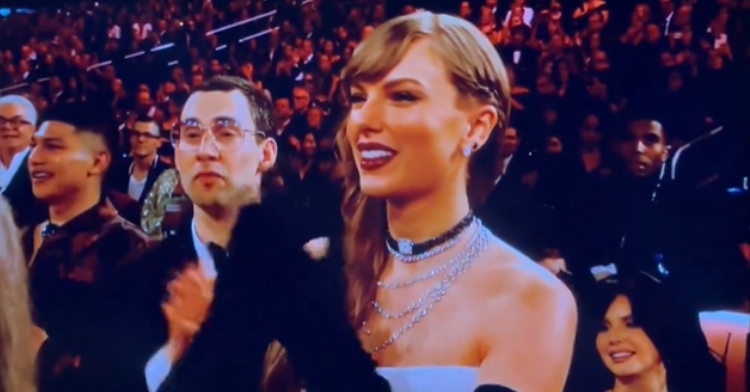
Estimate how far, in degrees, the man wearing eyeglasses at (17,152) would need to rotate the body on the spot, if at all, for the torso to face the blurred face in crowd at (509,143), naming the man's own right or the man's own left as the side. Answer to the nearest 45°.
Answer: approximately 90° to the man's own left

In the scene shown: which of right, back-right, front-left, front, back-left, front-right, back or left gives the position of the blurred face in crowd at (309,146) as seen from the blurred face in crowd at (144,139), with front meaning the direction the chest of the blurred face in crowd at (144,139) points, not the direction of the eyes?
left

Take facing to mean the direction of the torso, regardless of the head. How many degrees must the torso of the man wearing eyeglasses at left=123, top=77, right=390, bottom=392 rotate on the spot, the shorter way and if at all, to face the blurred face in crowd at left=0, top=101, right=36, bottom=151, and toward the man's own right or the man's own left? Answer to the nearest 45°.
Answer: approximately 90° to the man's own right

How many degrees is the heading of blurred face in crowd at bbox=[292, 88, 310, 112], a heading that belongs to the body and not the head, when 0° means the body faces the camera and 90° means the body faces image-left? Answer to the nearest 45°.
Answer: approximately 45°

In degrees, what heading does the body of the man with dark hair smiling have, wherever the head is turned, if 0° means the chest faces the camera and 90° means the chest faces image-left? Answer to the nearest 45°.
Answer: approximately 45°

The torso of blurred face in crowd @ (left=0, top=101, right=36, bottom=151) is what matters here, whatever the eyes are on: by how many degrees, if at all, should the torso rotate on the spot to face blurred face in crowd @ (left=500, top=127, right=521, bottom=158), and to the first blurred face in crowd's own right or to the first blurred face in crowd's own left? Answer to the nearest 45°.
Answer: approximately 90° to the first blurred face in crowd's own left

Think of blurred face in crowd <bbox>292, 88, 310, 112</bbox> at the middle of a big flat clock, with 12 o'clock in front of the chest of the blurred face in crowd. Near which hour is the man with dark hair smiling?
The man with dark hair smiling is roughly at 12 o'clock from the blurred face in crowd.

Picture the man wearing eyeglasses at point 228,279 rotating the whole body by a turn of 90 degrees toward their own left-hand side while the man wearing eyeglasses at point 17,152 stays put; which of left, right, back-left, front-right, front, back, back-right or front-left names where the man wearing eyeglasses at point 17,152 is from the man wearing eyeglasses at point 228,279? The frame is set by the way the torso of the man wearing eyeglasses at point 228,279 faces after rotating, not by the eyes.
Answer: back

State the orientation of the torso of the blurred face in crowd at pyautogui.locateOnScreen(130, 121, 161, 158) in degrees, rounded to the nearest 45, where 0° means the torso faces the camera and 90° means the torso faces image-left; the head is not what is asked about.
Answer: approximately 45°

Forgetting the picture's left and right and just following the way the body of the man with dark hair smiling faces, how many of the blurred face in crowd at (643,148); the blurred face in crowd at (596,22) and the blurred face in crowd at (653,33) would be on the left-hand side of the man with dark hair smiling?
3

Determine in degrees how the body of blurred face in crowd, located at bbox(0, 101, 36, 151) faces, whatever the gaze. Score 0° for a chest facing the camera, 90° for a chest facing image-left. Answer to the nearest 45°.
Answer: approximately 45°
